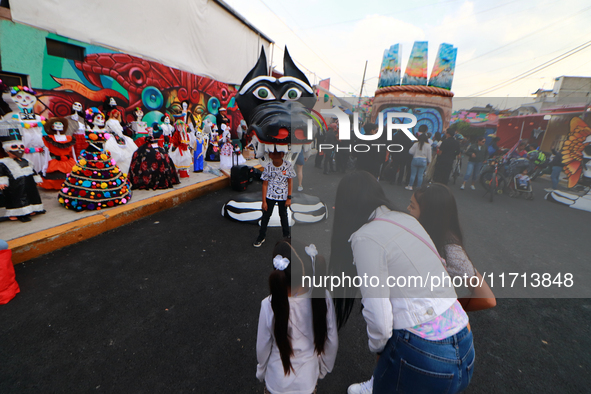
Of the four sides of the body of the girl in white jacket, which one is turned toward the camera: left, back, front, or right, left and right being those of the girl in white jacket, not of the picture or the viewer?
back

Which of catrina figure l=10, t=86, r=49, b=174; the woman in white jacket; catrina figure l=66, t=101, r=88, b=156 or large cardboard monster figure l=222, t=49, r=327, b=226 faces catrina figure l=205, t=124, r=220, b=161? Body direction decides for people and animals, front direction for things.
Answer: the woman in white jacket

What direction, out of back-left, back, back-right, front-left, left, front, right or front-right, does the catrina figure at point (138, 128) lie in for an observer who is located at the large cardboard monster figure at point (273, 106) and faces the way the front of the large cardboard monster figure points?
back-right

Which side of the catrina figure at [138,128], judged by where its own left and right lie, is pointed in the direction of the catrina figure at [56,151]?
right

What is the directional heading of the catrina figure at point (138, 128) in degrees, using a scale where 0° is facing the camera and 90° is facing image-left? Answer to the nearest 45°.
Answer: approximately 315°

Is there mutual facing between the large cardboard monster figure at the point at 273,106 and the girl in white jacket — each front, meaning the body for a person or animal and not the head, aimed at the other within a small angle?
yes

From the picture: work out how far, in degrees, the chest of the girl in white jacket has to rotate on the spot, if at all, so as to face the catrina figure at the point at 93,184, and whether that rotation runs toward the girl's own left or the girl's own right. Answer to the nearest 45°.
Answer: approximately 45° to the girl's own left

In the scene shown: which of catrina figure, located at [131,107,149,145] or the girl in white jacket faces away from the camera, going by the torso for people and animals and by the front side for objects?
the girl in white jacket

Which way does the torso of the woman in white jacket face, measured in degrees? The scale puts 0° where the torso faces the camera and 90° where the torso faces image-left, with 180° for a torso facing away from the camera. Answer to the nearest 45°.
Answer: approximately 135°

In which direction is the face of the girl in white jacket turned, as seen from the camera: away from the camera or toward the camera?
away from the camera
